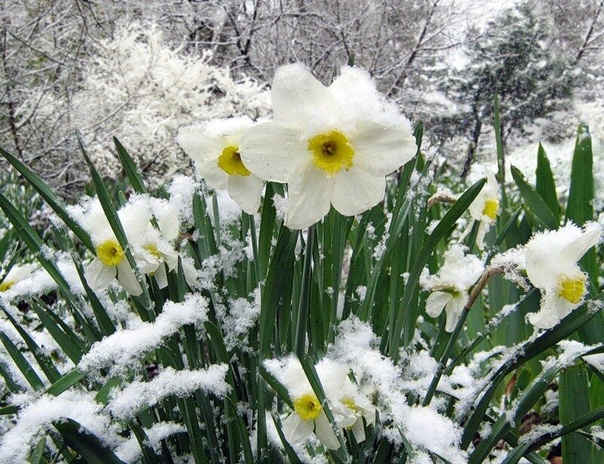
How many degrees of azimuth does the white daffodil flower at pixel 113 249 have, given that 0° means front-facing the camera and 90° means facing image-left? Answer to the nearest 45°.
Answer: approximately 0°
